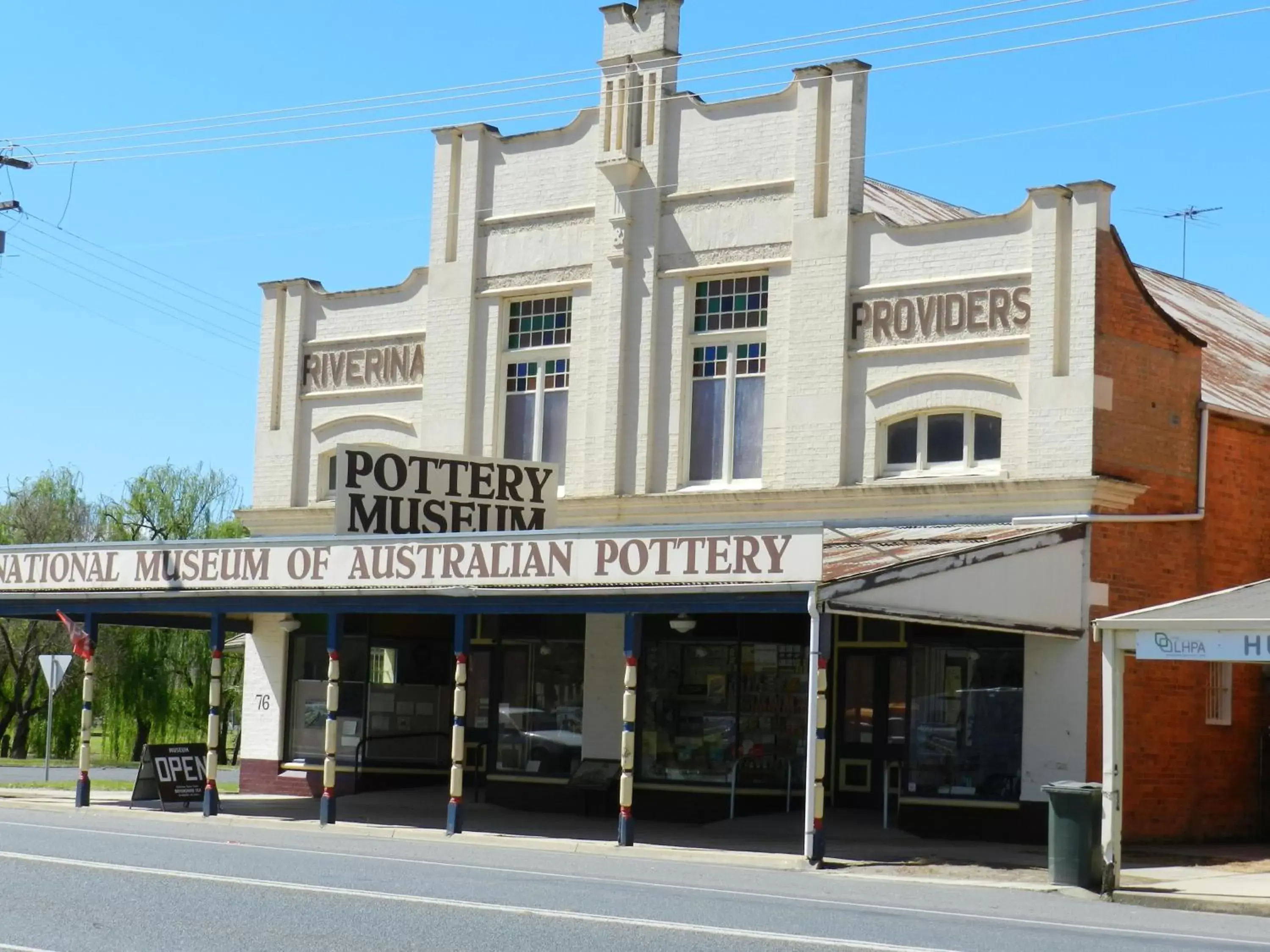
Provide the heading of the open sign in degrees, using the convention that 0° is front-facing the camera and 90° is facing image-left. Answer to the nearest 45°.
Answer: approximately 315°

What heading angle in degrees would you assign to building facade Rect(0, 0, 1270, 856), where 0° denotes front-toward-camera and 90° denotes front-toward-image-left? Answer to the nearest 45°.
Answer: approximately 45°

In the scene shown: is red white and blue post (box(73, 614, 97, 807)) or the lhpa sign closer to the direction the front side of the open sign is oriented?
the lhpa sign

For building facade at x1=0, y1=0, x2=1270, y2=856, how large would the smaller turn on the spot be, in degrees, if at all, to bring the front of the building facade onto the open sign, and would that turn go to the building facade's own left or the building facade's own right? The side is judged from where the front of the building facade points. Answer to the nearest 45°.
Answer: approximately 45° to the building facade's own right

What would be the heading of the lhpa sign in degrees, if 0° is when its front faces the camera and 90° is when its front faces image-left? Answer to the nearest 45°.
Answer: approximately 0°

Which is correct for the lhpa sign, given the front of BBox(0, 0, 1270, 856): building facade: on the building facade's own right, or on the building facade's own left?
on the building facade's own left

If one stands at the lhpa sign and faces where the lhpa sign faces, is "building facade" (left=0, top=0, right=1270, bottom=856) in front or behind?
behind
